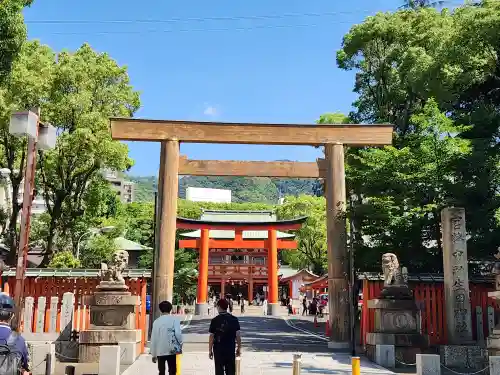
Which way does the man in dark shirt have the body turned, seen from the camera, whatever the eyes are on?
away from the camera

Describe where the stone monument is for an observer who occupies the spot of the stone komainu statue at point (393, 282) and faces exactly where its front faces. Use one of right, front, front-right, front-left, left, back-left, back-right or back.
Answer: back-left

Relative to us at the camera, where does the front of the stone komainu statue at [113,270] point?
facing to the right of the viewer

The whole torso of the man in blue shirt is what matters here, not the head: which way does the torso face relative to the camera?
away from the camera

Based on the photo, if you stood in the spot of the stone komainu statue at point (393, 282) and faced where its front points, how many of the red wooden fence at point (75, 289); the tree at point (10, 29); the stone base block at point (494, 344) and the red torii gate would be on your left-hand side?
1

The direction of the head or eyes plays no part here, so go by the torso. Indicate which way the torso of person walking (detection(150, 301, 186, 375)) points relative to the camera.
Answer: away from the camera

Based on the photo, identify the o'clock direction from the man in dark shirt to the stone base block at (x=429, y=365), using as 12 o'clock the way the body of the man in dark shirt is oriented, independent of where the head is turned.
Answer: The stone base block is roughly at 2 o'clock from the man in dark shirt.

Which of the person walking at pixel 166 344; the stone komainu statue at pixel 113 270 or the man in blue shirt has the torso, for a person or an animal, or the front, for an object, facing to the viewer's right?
the stone komainu statue

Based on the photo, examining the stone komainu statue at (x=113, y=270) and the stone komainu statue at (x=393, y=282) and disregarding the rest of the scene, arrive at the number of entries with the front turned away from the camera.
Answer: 0

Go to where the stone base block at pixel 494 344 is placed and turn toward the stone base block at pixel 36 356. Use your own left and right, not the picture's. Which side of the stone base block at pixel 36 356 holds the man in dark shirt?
left

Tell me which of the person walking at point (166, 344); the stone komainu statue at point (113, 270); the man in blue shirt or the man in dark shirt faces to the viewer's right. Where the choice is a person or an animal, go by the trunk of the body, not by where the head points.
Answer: the stone komainu statue

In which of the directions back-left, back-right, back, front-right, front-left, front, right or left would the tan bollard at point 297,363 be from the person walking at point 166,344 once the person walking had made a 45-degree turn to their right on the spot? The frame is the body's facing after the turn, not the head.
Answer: front-right
